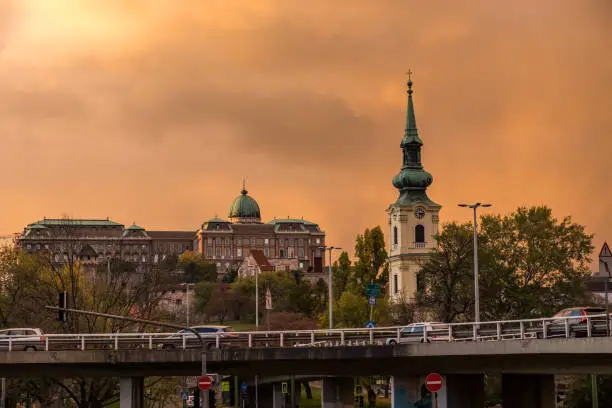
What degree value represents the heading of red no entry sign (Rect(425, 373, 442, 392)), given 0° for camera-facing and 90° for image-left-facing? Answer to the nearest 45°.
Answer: approximately 0°
